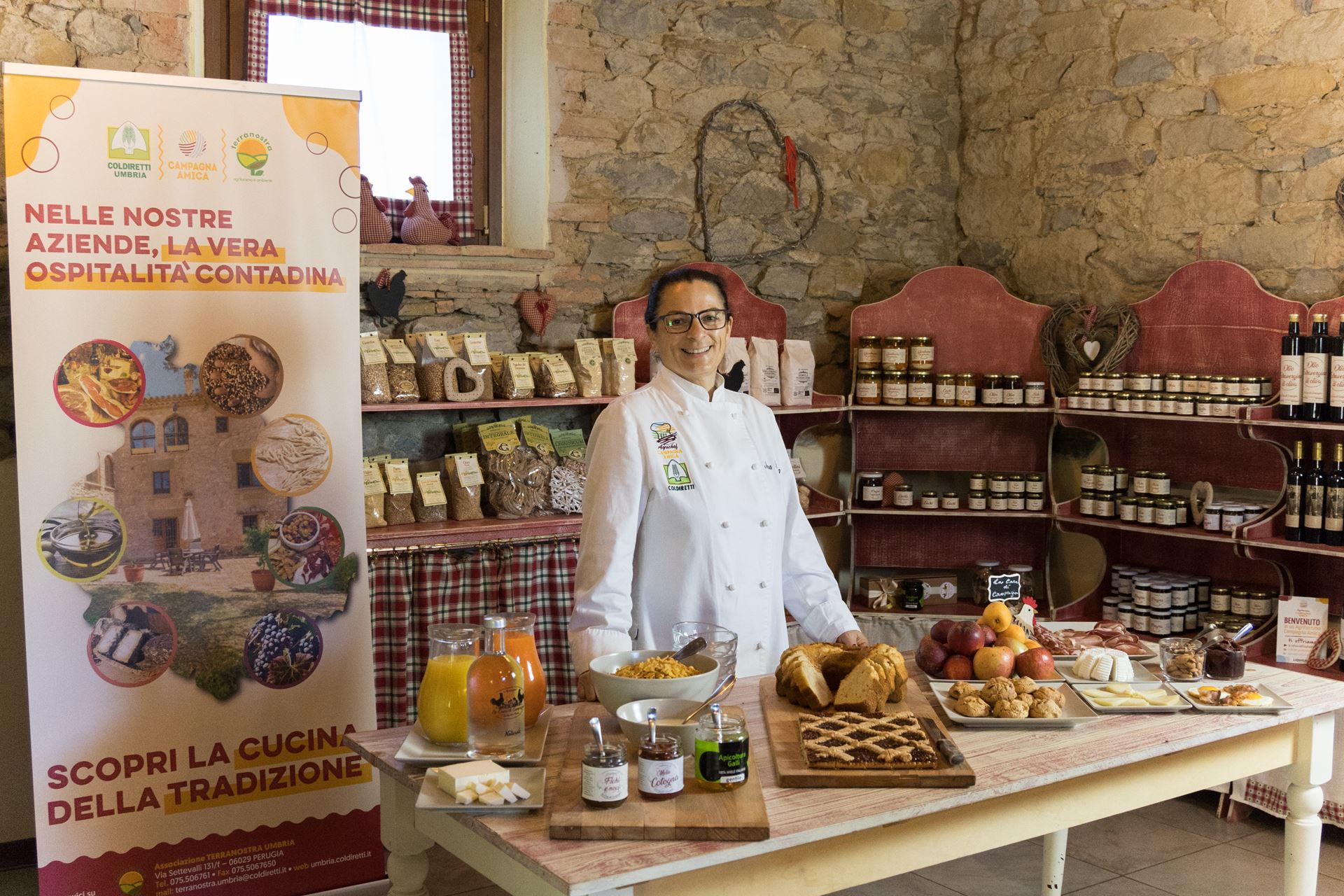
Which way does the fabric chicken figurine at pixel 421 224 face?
to the viewer's left

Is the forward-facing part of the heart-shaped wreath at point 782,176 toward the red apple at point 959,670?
yes

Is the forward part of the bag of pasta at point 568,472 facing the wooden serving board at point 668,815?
yes

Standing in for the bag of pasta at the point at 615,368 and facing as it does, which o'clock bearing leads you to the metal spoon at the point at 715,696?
The metal spoon is roughly at 12 o'clock from the bag of pasta.

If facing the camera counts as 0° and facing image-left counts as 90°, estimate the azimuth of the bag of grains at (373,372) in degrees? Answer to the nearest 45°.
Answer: approximately 0°

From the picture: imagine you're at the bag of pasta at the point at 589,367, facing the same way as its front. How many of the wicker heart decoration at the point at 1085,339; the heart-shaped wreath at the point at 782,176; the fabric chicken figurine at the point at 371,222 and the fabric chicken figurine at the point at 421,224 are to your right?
2

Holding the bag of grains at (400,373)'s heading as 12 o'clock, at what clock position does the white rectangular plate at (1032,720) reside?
The white rectangular plate is roughly at 11 o'clock from the bag of grains.

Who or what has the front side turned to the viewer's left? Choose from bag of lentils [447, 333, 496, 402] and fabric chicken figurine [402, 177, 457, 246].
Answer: the fabric chicken figurine

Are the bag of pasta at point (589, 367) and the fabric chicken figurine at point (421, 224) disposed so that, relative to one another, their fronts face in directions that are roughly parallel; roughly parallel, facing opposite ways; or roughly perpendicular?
roughly perpendicular

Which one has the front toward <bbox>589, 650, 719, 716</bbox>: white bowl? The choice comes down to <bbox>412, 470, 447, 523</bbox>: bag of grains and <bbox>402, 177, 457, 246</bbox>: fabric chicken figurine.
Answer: the bag of grains

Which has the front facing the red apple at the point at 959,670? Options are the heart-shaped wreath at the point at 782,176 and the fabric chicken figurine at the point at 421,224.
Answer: the heart-shaped wreath
